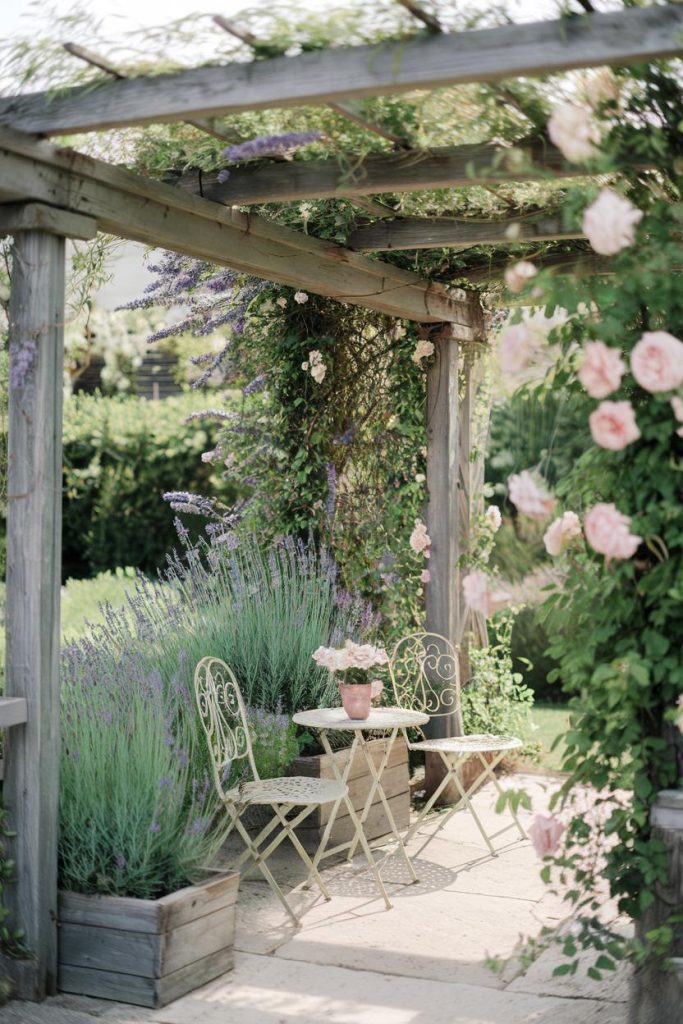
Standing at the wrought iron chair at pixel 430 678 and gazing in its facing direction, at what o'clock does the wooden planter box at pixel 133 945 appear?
The wooden planter box is roughly at 2 o'clock from the wrought iron chair.

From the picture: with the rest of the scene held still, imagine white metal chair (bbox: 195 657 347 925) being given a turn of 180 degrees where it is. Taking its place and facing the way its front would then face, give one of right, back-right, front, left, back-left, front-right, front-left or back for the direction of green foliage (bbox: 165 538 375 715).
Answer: front-right

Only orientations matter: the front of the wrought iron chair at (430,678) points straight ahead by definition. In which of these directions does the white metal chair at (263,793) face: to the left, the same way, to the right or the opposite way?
the same way

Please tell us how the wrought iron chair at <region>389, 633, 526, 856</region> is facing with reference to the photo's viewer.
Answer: facing the viewer and to the right of the viewer

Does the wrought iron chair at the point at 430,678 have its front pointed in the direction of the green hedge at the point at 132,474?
no

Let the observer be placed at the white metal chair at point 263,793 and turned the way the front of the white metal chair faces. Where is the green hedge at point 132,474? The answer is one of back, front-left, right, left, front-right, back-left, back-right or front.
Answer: back-left

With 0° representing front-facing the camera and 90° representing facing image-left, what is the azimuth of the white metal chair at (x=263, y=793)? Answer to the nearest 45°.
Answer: approximately 315°

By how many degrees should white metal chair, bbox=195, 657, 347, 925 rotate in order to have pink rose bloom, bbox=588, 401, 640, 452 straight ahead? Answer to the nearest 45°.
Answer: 0° — it already faces it

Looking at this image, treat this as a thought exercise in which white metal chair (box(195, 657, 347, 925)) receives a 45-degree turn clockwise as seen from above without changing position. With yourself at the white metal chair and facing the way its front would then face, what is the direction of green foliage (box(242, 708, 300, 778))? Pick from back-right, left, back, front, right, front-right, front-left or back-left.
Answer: back

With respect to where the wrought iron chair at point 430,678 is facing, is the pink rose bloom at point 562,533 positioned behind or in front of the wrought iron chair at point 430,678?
in front

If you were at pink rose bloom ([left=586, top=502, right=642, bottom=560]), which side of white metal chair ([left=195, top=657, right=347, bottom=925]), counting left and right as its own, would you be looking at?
front

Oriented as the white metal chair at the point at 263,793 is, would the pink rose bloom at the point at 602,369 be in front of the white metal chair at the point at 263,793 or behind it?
in front
